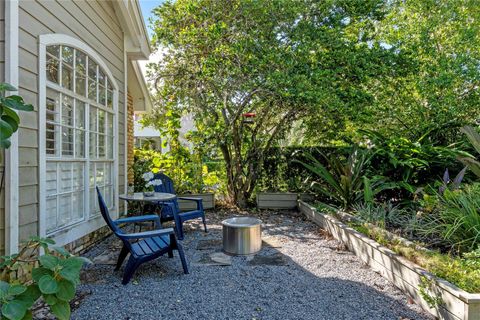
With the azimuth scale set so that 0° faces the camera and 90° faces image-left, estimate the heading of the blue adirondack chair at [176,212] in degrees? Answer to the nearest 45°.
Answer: approximately 315°

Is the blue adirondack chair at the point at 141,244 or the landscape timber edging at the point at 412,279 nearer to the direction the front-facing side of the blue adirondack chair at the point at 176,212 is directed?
the landscape timber edging

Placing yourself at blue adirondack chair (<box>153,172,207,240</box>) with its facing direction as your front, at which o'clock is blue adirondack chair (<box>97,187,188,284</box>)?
blue adirondack chair (<box>97,187,188,284</box>) is roughly at 2 o'clock from blue adirondack chair (<box>153,172,207,240</box>).

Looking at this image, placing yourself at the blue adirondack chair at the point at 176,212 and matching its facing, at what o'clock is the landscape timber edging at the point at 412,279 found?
The landscape timber edging is roughly at 12 o'clock from the blue adirondack chair.

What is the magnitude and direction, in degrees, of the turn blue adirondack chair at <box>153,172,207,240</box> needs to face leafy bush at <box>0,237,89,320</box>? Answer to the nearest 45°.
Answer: approximately 45° to its right

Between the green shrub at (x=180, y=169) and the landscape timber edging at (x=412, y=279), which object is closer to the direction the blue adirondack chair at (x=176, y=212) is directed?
the landscape timber edging

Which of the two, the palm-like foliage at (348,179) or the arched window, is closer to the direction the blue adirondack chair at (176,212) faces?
the palm-like foliage

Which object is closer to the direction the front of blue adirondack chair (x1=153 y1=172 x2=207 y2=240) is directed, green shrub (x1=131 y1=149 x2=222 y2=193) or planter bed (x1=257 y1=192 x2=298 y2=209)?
the planter bed

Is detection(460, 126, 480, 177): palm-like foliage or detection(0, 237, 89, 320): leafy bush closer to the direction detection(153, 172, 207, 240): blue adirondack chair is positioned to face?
the palm-like foliage
